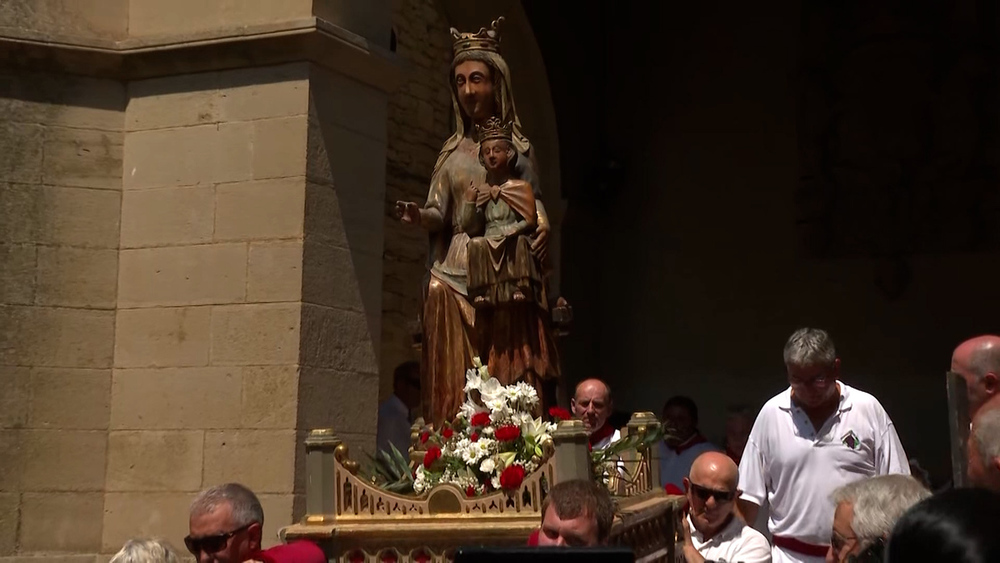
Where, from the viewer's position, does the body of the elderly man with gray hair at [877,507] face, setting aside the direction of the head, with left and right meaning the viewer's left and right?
facing to the left of the viewer

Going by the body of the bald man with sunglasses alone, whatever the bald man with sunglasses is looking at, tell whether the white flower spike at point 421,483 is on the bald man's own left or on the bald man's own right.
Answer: on the bald man's own right

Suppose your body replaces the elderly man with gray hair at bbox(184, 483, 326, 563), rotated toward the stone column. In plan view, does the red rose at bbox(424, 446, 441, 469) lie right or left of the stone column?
right

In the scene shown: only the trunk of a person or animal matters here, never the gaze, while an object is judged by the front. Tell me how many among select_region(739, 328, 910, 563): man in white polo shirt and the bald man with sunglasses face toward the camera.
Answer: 2

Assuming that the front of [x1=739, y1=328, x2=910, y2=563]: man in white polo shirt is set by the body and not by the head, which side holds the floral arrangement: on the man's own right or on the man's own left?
on the man's own right

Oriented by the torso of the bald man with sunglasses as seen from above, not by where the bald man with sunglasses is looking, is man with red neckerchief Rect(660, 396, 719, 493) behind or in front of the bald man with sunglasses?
behind

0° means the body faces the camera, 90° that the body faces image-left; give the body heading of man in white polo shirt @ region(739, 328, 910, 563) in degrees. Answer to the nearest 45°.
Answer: approximately 0°

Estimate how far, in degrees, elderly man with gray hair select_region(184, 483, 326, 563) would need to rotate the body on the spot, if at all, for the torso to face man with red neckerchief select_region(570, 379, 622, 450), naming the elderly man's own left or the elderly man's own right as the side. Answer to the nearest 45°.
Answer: approximately 180°

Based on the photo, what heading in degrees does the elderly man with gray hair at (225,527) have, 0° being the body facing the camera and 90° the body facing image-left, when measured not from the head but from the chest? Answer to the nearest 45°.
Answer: approximately 45°
